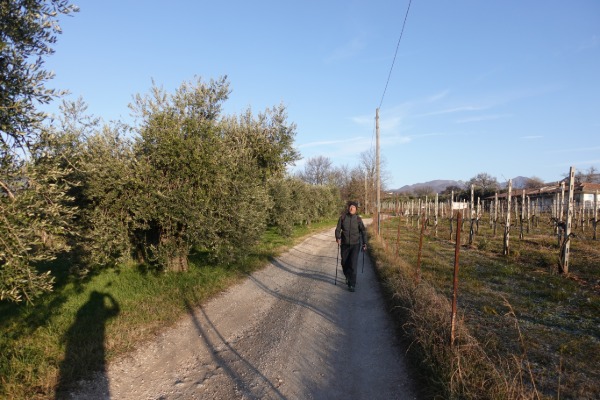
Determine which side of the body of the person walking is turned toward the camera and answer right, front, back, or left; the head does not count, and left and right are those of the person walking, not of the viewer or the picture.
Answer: front

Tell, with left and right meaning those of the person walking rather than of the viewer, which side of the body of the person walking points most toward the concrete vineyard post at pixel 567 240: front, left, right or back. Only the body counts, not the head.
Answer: left

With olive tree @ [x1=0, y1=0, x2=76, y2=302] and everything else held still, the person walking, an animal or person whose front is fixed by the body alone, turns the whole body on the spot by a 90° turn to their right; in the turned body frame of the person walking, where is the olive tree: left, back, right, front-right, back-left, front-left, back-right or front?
front-left
